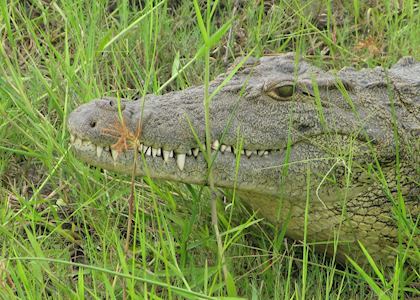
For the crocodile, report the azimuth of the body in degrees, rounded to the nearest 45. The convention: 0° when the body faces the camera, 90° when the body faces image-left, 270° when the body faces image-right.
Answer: approximately 90°
